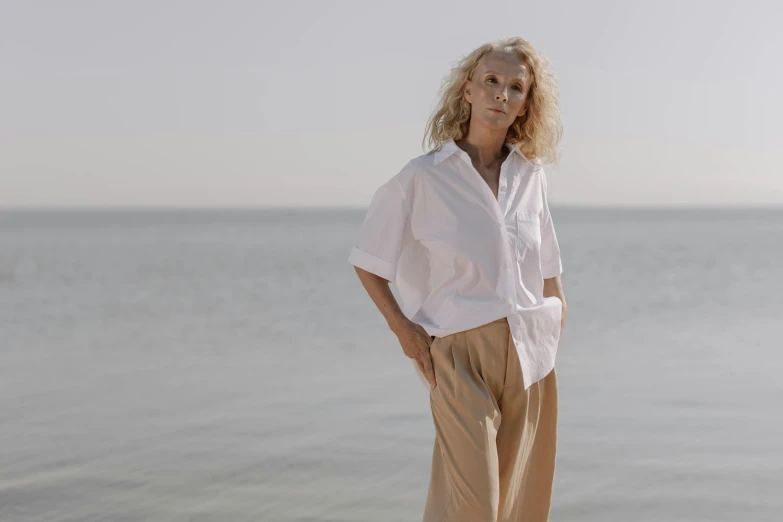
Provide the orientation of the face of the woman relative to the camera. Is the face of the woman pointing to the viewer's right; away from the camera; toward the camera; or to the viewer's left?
toward the camera

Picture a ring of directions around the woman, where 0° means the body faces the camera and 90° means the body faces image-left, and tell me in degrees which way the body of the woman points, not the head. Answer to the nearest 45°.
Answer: approximately 315°
